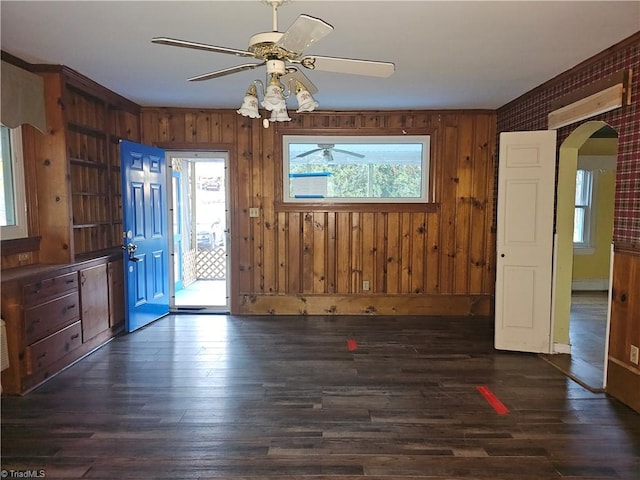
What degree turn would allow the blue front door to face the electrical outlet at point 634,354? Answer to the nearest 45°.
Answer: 0° — it already faces it

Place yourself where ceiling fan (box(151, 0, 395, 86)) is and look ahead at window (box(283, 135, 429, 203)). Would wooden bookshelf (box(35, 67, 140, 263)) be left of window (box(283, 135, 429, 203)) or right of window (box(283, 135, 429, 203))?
left

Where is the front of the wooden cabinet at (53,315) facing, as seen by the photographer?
facing the viewer and to the right of the viewer

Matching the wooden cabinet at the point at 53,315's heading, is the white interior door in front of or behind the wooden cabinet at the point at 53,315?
in front

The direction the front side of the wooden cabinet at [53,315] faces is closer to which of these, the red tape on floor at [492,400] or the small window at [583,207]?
the red tape on floor

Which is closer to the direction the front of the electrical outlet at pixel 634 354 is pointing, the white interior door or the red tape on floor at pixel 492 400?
the red tape on floor

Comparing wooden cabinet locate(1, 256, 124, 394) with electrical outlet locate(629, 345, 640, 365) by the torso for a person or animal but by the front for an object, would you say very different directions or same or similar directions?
very different directions

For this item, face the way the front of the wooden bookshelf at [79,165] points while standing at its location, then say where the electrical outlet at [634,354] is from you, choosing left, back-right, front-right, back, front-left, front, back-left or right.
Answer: front

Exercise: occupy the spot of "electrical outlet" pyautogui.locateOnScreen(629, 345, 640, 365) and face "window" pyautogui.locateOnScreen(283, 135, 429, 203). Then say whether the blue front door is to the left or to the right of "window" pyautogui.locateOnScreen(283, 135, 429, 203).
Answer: left

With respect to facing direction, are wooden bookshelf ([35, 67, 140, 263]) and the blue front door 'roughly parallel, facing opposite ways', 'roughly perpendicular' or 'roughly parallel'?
roughly parallel

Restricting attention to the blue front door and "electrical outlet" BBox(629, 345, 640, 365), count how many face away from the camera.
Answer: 0

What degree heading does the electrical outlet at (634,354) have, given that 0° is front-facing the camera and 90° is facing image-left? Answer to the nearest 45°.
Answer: approximately 45°

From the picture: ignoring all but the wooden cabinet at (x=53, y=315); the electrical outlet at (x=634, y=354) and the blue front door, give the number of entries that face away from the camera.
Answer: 0

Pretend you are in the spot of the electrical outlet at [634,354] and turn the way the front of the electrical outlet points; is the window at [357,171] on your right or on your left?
on your right

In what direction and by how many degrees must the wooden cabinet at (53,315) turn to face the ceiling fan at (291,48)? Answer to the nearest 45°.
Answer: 0° — it already faces it

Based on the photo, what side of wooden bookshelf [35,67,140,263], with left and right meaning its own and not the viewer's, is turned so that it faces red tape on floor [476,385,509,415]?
front

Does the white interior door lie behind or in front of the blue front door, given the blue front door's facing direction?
in front

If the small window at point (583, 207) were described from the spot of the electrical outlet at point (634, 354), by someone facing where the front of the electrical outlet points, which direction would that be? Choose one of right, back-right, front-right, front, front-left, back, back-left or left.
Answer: back-right
